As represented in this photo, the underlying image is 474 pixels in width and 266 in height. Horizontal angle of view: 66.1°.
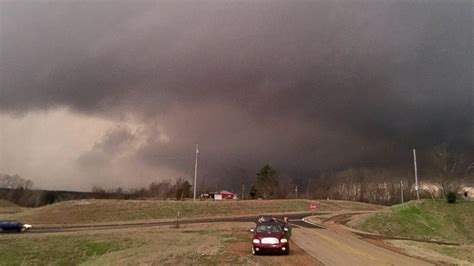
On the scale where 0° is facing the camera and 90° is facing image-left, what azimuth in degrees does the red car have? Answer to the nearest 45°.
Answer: approximately 0°
